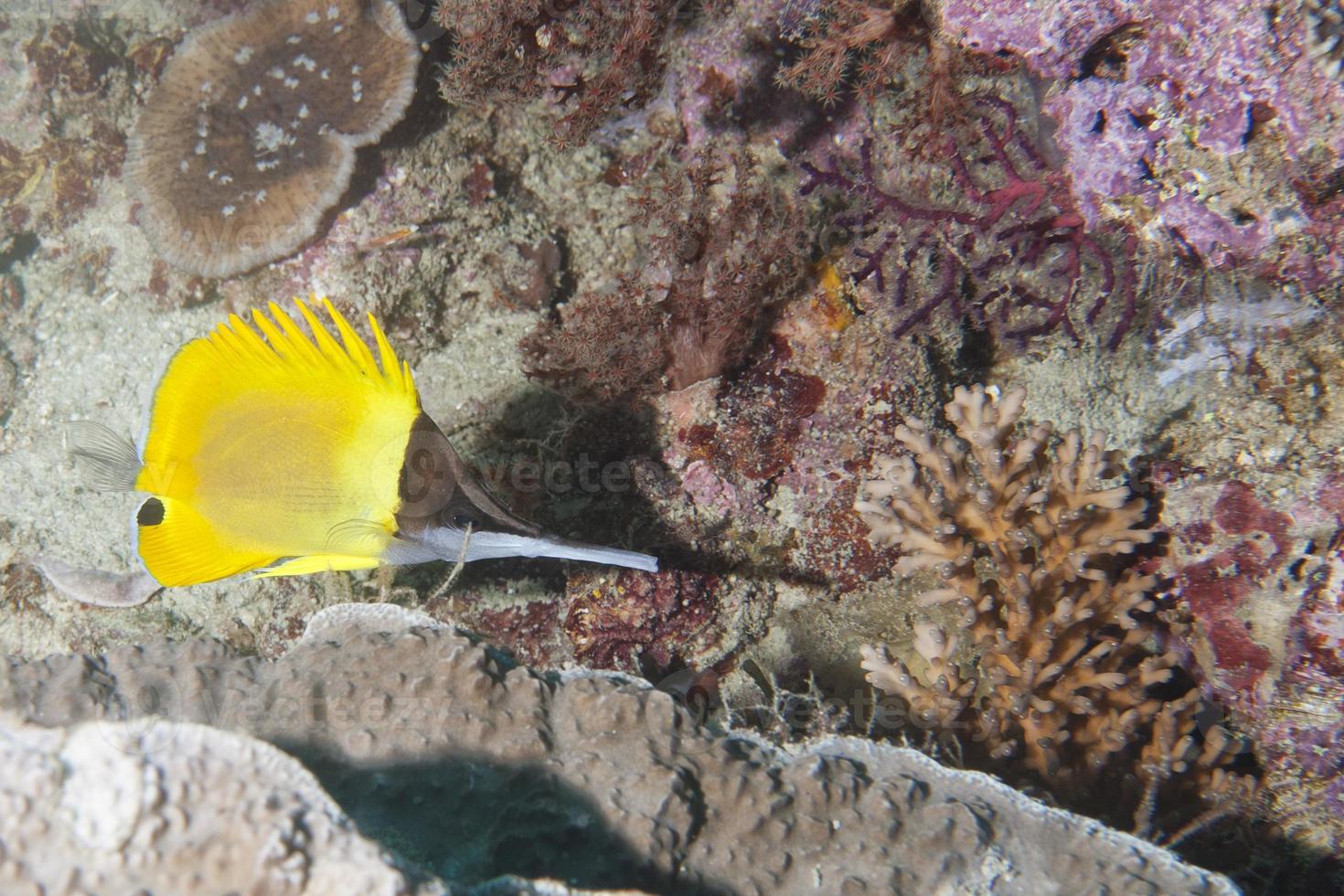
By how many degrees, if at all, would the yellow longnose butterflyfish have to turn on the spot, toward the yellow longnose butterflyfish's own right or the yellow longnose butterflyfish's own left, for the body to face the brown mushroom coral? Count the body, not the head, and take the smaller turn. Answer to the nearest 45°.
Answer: approximately 90° to the yellow longnose butterflyfish's own left

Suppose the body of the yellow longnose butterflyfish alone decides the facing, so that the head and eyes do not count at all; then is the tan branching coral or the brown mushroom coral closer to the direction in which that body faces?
the tan branching coral

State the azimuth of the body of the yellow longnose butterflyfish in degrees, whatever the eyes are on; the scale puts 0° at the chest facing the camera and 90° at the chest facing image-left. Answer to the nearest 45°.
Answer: approximately 270°

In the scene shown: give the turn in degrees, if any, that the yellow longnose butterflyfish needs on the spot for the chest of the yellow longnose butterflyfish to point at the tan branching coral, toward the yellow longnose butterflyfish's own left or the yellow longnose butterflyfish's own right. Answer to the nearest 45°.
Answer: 0° — it already faces it

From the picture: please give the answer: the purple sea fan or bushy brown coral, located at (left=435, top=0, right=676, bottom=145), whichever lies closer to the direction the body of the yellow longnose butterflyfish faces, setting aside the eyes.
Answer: the purple sea fan

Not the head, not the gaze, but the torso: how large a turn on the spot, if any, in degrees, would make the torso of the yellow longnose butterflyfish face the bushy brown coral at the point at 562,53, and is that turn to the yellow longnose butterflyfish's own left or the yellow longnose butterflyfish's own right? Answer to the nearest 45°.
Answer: approximately 45° to the yellow longnose butterflyfish's own left
